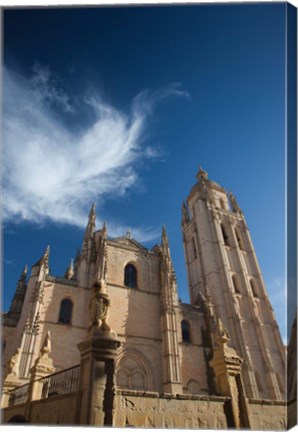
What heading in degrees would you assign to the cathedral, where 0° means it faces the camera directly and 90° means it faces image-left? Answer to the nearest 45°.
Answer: approximately 0°
